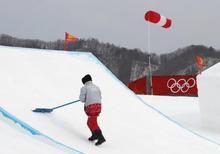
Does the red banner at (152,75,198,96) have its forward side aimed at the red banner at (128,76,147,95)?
no

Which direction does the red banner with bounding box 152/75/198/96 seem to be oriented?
toward the camera

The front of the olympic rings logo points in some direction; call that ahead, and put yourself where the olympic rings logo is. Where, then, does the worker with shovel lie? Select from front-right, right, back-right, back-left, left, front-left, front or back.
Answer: front

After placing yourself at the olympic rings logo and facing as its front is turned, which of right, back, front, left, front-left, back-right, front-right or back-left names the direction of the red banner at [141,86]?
right

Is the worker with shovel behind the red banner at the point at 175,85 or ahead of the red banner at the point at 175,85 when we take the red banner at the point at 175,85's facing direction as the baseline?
ahead

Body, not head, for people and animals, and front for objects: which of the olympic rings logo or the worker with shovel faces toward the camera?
the olympic rings logo

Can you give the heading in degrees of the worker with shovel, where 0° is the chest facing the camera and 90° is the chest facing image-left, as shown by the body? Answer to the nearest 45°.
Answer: approximately 135°

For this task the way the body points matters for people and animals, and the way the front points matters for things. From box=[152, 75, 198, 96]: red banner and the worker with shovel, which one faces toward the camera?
the red banner

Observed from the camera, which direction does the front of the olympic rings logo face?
facing the viewer

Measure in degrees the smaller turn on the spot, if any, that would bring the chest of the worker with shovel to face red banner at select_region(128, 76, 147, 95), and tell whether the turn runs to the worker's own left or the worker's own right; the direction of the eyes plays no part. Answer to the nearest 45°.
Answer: approximately 45° to the worker's own right

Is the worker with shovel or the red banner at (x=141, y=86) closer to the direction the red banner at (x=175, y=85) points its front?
the worker with shovel

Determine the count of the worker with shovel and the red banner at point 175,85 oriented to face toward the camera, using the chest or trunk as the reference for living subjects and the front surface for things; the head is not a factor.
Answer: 1
